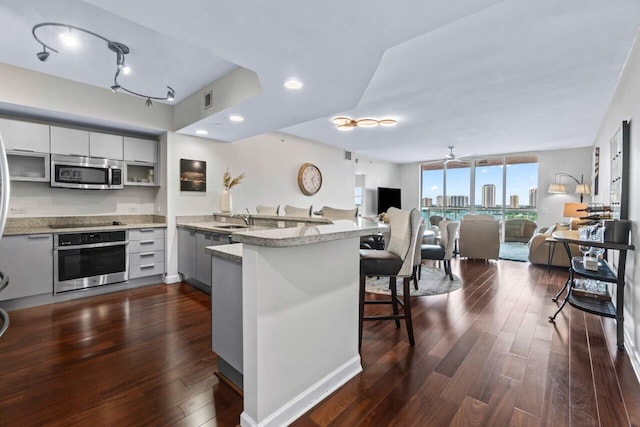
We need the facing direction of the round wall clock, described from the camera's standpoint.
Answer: facing the viewer and to the right of the viewer

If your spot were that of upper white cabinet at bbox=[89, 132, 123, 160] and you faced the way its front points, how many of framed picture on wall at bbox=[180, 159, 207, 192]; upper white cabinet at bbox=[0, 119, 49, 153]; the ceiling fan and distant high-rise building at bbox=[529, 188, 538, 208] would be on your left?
3

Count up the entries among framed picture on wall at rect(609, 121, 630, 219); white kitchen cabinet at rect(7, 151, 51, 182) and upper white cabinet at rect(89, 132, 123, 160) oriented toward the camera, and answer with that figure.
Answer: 2

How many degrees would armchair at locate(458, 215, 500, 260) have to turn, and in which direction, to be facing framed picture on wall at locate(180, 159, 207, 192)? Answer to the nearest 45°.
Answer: approximately 135° to its left

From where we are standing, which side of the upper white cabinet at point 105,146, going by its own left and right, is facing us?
front

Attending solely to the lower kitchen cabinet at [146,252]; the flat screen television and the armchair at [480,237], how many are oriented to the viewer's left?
0

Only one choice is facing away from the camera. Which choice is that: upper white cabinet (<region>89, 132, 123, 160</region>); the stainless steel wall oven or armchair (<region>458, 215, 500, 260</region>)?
the armchair

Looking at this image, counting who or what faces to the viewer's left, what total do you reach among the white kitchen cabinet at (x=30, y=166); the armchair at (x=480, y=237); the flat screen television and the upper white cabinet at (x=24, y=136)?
0

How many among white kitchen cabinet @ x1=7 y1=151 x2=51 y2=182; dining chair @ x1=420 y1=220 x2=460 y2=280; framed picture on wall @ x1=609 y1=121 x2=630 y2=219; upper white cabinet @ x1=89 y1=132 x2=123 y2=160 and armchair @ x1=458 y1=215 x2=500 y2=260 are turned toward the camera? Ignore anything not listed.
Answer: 2

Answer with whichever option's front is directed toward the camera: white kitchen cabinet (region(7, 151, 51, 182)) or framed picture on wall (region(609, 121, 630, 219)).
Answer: the white kitchen cabinet

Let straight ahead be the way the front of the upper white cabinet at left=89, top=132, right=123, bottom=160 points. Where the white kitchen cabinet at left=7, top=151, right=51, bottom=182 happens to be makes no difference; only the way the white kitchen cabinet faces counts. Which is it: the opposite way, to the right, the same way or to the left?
the same way

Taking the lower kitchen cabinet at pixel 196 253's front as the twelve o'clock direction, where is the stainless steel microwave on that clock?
The stainless steel microwave is roughly at 2 o'clock from the lower kitchen cabinet.
